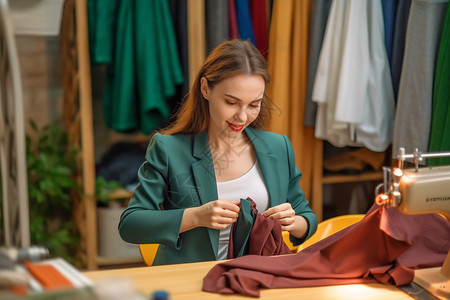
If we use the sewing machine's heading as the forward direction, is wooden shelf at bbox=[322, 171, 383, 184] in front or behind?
behind

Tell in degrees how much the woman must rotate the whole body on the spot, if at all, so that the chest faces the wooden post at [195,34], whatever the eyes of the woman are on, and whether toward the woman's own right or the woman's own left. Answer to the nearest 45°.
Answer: approximately 135° to the woman's own left

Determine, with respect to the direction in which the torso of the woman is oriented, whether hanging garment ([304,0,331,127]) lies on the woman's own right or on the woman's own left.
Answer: on the woman's own left

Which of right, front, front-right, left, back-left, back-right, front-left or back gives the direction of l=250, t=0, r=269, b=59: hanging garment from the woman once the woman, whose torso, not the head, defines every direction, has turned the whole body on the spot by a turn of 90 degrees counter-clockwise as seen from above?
front-left

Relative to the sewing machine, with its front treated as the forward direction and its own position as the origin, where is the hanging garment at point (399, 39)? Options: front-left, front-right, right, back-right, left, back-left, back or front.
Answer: back

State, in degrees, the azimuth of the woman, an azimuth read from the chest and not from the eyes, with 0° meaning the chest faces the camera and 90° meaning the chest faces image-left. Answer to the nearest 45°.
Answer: approximately 315°

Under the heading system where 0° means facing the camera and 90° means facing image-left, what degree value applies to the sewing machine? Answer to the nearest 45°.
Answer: approximately 0°

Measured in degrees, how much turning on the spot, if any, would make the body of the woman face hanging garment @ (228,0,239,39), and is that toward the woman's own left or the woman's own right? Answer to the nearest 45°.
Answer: approximately 135° to the woman's own left

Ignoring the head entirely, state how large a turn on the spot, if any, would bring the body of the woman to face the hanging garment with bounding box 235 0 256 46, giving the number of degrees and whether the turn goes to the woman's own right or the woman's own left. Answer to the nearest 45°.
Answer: approximately 135° to the woman's own left

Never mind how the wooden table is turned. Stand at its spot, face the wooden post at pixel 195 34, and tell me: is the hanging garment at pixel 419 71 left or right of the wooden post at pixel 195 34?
right

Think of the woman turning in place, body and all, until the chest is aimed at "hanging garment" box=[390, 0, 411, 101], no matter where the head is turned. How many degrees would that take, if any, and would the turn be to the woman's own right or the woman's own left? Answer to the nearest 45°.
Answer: approximately 90° to the woman's own left

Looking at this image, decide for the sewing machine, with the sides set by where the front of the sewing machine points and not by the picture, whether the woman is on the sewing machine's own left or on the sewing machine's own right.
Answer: on the sewing machine's own right

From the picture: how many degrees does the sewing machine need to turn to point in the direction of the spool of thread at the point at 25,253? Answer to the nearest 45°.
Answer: approximately 45° to its right
